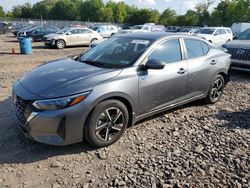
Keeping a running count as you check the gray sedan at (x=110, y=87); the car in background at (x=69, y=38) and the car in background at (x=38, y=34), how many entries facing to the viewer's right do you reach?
0

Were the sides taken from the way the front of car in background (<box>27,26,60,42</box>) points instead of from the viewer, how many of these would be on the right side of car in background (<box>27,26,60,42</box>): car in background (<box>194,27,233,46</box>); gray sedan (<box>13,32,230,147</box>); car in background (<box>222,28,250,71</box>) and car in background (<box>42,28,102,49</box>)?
0

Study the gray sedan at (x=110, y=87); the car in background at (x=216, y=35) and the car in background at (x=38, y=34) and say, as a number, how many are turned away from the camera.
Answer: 0

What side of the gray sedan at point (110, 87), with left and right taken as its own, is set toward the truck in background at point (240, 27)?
back

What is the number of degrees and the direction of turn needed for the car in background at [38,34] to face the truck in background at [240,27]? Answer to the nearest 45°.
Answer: approximately 135° to its left

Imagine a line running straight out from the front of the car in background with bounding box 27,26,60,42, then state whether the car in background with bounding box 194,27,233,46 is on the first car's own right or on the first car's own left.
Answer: on the first car's own left

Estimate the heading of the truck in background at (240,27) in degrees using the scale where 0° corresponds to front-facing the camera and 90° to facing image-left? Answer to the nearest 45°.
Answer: approximately 45°

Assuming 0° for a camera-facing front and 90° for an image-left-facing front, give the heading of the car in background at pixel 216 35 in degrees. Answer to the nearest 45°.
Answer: approximately 45°

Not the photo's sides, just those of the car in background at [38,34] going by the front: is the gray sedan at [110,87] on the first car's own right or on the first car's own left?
on the first car's own left

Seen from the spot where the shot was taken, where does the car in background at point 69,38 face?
facing the viewer and to the left of the viewer

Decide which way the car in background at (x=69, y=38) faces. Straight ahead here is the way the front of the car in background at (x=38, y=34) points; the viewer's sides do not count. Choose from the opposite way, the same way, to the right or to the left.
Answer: the same way

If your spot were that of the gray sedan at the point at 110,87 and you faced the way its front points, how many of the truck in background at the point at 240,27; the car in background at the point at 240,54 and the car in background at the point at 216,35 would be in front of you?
0

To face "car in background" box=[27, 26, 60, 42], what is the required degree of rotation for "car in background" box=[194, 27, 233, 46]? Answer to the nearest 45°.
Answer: approximately 45° to its right

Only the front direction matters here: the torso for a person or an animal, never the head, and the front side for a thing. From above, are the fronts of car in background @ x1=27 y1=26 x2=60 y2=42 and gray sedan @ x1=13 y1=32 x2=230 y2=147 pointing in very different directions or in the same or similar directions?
same or similar directions
